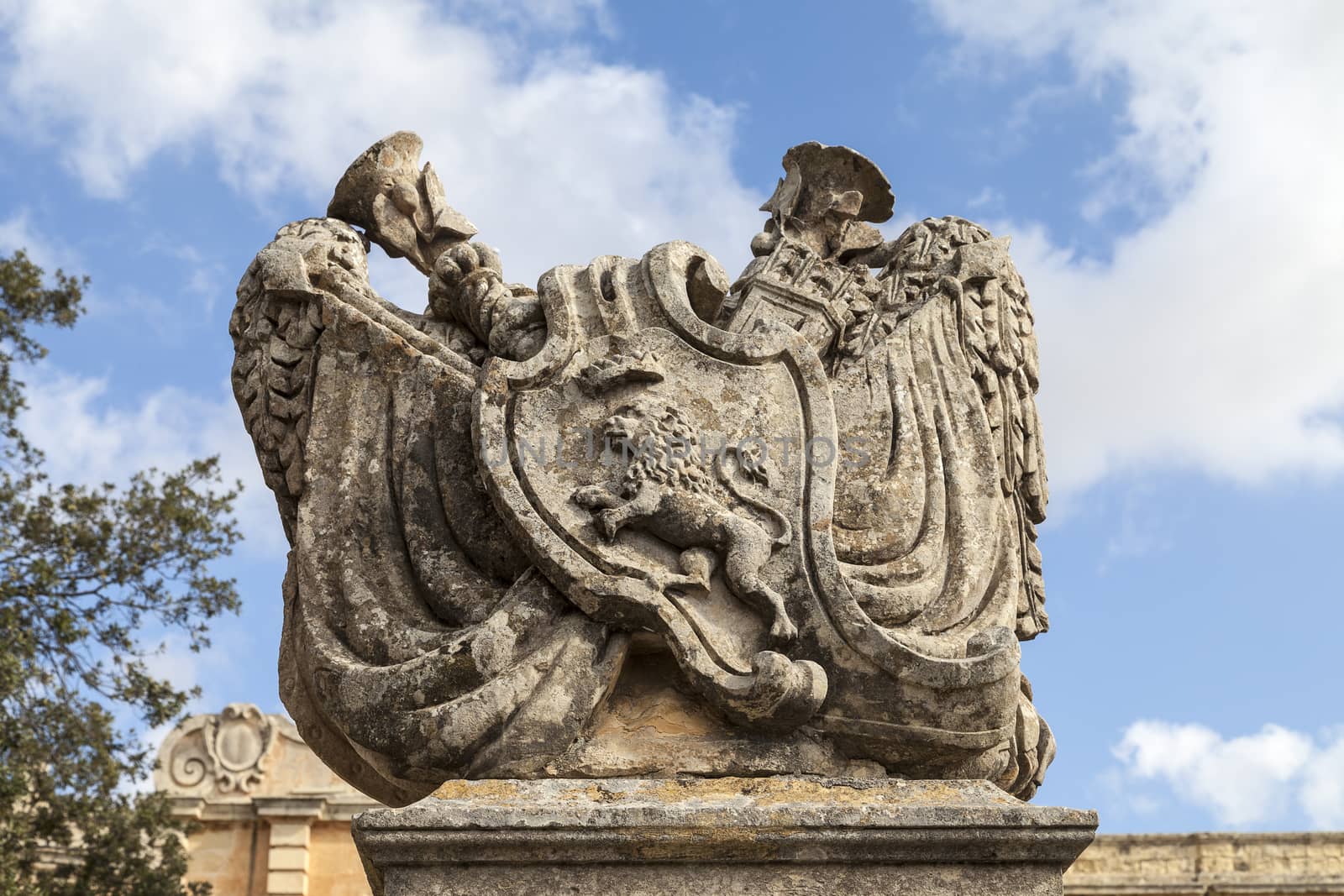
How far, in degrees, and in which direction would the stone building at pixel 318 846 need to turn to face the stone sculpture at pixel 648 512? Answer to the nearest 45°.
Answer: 0° — it already faces it

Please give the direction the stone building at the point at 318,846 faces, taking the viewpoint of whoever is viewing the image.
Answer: facing the viewer

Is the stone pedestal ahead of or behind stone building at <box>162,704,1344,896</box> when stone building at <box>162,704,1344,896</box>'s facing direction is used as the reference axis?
ahead
